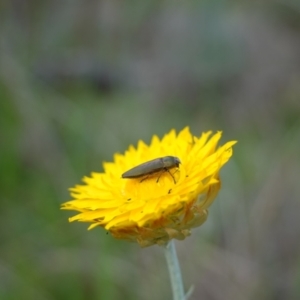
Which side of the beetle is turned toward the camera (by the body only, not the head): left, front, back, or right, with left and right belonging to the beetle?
right
